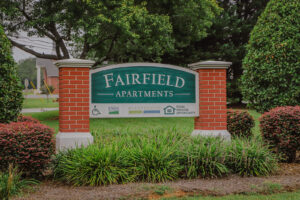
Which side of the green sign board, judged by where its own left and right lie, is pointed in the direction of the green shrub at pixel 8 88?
right

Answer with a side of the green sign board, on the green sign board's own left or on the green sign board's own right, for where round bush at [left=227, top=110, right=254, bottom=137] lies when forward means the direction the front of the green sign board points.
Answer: on the green sign board's own left

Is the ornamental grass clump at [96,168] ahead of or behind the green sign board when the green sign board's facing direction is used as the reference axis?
ahead

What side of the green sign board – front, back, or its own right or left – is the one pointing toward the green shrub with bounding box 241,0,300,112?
left

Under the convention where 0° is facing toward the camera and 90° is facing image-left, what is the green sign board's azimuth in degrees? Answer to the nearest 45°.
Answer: approximately 0°

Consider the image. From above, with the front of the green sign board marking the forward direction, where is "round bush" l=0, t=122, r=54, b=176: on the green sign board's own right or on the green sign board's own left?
on the green sign board's own right

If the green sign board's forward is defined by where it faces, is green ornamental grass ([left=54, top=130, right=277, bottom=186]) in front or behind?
in front

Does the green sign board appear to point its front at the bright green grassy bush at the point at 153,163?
yes

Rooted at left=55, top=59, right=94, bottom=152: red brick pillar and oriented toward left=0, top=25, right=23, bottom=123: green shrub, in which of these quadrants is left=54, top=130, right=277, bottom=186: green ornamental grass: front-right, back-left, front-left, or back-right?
back-left

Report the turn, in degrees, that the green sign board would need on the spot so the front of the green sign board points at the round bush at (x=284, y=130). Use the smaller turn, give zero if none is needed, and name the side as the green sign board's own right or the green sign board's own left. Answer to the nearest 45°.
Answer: approximately 90° to the green sign board's own left
